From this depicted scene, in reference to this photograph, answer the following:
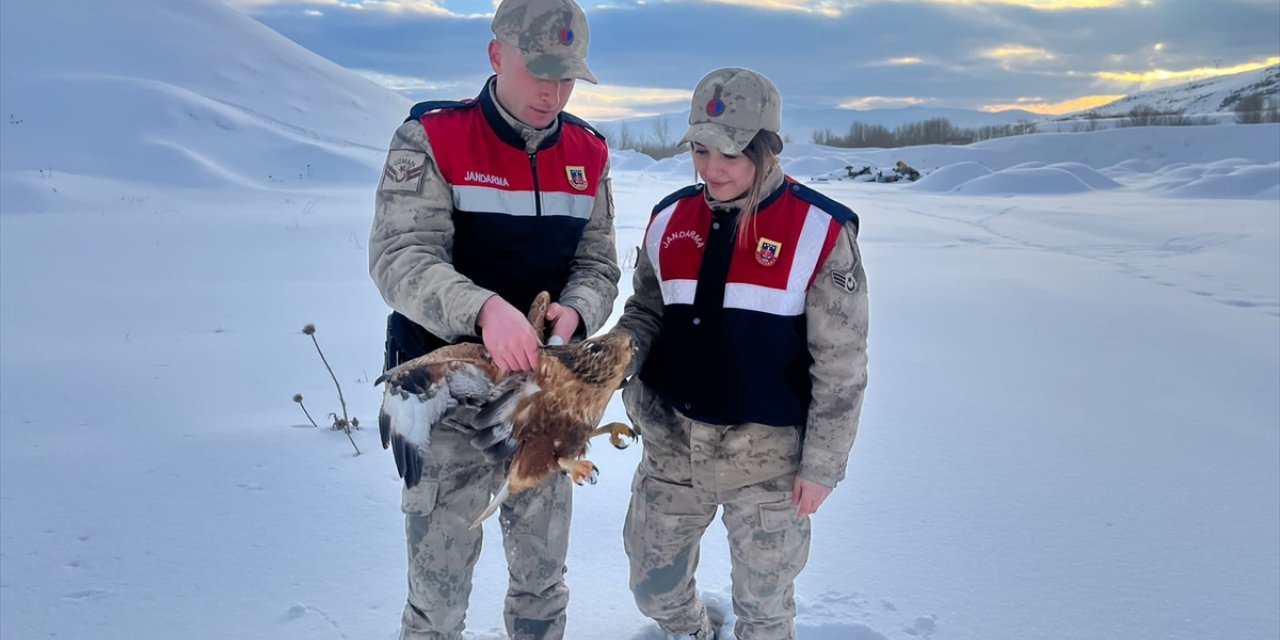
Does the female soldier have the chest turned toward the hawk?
yes

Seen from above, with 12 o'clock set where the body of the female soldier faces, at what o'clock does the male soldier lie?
The male soldier is roughly at 1 o'clock from the female soldier.

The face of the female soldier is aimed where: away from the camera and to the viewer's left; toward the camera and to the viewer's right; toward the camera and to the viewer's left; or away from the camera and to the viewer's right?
toward the camera and to the viewer's left

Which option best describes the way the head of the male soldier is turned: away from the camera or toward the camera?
toward the camera

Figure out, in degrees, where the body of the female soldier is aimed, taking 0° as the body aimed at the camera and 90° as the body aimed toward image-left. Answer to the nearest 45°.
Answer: approximately 45°

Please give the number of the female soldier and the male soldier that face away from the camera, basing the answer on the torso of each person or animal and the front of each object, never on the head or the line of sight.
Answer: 0
